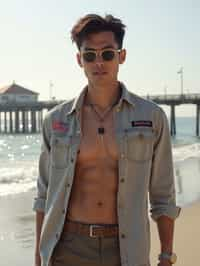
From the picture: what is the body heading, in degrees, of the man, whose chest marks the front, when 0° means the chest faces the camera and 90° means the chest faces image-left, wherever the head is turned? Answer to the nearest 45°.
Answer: approximately 0°
